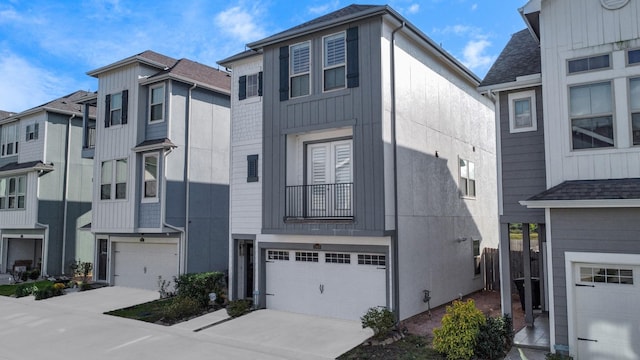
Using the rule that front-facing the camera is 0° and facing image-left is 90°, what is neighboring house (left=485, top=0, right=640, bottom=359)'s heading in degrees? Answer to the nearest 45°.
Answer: approximately 0°

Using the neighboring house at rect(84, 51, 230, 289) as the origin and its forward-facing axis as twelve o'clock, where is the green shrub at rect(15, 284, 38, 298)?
The green shrub is roughly at 2 o'clock from the neighboring house.

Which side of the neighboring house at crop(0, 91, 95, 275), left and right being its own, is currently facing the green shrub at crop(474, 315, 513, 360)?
left

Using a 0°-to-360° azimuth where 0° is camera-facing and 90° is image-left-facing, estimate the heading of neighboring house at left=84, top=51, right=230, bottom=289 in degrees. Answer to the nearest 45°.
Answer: approximately 45°

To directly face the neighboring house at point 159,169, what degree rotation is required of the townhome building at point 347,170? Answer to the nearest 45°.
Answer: approximately 90° to its right

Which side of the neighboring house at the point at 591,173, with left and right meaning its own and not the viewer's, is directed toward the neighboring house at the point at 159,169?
right

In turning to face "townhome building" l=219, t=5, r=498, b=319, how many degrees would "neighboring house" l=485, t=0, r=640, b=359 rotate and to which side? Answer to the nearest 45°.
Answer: approximately 90° to its right

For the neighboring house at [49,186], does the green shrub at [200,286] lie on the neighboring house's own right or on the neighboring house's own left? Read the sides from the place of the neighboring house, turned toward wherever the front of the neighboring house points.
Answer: on the neighboring house's own left

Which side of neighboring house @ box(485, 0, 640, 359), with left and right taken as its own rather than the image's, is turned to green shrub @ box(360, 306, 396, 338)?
right

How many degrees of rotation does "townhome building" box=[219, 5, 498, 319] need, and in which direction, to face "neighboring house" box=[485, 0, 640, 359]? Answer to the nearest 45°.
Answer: approximately 90° to its left
